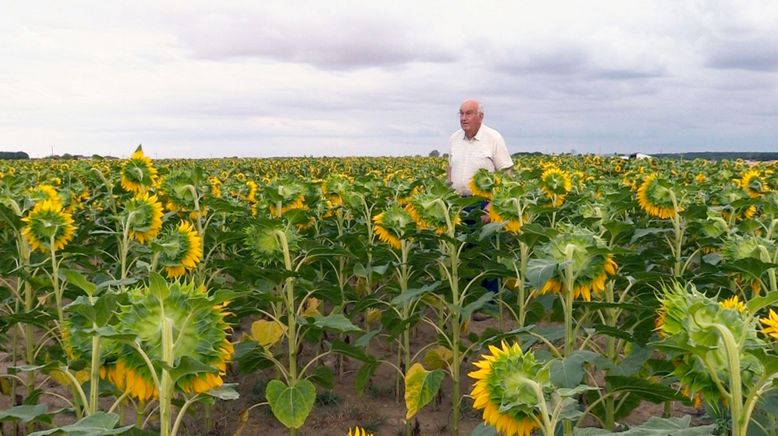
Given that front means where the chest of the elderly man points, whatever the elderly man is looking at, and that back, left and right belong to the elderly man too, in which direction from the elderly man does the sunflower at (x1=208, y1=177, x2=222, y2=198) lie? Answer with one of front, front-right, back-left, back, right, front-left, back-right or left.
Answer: front-right

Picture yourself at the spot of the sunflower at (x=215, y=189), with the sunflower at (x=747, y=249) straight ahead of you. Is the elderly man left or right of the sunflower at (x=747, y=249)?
left

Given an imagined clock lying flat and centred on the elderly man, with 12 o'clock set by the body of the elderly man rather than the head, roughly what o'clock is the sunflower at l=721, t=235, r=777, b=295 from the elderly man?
The sunflower is roughly at 10 o'clock from the elderly man.

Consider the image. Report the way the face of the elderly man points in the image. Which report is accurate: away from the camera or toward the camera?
toward the camera

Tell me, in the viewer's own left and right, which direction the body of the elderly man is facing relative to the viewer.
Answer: facing the viewer and to the left of the viewer
